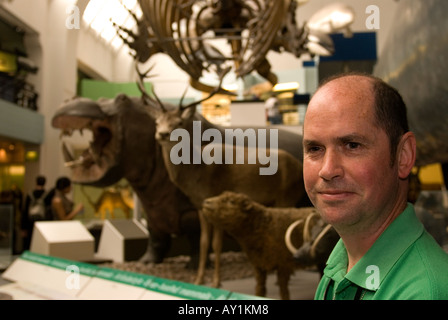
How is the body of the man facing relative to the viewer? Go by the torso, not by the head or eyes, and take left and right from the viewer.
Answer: facing the viewer and to the left of the viewer

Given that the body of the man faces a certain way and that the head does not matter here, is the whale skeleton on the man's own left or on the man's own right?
on the man's own right

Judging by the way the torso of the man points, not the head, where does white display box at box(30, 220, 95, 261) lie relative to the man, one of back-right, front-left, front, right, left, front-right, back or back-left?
right
